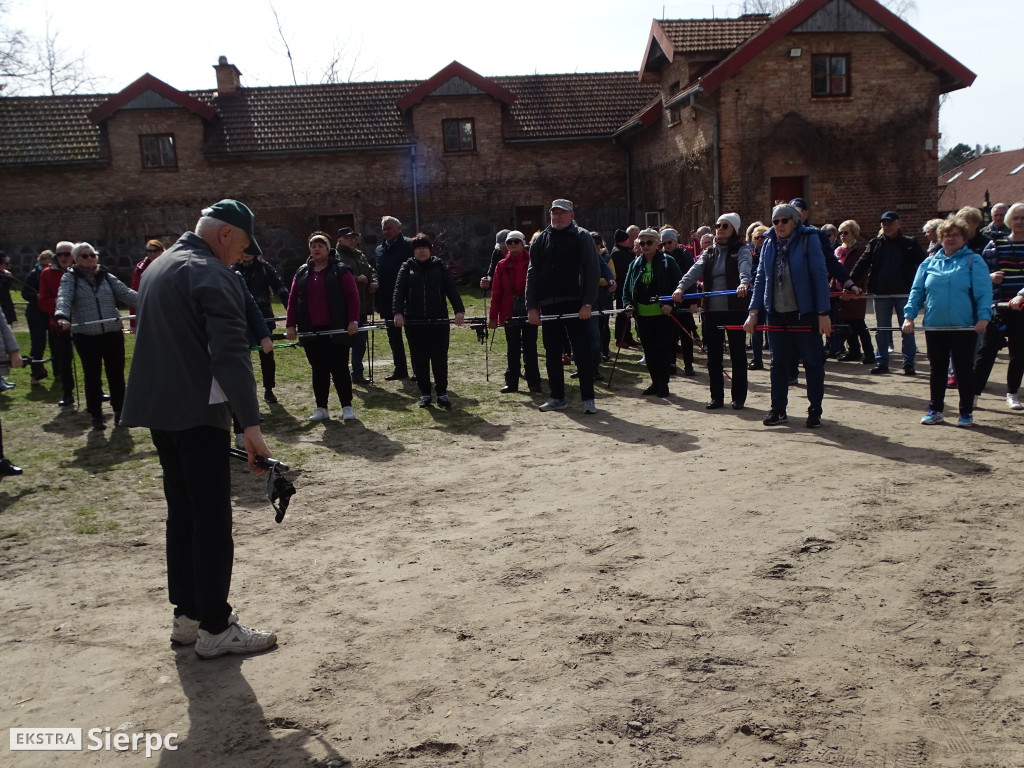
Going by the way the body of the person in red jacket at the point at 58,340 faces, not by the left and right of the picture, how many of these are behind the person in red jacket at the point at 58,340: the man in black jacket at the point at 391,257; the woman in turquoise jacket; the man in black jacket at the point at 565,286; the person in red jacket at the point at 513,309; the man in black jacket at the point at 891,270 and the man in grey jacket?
0

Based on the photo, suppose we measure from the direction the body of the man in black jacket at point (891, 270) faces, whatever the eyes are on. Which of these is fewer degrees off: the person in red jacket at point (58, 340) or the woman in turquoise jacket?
the woman in turquoise jacket

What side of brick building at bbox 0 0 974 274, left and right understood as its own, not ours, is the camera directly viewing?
front

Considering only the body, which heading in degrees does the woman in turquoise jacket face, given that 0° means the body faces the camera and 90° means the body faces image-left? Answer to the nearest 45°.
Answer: approximately 0°

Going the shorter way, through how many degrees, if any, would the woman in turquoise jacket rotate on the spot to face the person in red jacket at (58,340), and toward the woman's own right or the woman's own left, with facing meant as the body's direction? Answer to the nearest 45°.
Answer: approximately 90° to the woman's own right

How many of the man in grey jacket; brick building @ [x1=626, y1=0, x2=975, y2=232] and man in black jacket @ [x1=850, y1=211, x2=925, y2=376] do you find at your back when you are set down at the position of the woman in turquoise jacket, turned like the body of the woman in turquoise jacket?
2

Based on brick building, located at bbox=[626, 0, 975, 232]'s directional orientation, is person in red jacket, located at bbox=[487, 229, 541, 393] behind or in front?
in front

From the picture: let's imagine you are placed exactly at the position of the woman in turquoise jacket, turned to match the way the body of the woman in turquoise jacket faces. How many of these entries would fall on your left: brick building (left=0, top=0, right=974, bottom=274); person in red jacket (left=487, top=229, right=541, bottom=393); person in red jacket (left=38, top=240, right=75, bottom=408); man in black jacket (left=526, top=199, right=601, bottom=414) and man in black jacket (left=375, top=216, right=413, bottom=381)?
0

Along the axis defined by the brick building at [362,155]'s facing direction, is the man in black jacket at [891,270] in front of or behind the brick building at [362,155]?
in front

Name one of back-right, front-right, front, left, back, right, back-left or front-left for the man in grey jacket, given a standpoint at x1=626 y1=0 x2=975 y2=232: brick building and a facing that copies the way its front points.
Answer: front

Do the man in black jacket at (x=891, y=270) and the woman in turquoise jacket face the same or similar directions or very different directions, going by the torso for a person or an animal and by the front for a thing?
same or similar directions

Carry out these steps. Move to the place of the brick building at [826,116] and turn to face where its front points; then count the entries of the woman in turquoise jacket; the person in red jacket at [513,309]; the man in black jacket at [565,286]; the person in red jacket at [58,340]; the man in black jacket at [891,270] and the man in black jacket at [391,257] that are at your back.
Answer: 0

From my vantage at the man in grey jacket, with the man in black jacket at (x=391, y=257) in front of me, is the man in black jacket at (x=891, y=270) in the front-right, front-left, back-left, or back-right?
front-right

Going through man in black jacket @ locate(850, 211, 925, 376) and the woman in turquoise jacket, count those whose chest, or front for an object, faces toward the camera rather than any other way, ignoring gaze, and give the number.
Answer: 2

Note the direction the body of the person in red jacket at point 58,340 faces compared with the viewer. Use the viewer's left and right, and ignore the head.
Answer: facing the viewer and to the right of the viewer

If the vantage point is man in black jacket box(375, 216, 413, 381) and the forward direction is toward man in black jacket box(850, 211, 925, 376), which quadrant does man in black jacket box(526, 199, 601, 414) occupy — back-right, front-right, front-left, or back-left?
front-right

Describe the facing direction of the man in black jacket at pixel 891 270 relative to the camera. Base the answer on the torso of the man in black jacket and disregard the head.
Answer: toward the camera

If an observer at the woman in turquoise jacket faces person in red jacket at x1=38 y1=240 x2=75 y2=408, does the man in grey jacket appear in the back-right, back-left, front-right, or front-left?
front-left
